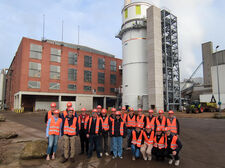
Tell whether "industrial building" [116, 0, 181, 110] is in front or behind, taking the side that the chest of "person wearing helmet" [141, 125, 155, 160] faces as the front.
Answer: behind

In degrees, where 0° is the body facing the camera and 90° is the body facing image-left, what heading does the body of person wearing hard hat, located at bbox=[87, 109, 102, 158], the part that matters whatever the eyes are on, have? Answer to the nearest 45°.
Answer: approximately 0°

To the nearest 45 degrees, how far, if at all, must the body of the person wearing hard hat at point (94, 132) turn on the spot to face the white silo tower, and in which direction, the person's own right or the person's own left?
approximately 180°

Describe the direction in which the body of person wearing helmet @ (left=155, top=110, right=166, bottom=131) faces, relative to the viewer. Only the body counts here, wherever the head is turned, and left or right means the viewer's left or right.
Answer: facing the viewer

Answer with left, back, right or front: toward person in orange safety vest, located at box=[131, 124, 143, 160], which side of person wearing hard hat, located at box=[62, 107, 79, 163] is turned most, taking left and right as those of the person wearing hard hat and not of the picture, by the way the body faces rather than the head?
left

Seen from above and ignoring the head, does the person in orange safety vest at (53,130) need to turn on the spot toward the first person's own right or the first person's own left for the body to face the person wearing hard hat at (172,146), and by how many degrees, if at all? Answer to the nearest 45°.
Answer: approximately 90° to the first person's own left

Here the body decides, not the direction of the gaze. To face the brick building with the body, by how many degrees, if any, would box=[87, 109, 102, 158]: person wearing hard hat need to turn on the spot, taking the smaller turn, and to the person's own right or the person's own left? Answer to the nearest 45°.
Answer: approximately 180°

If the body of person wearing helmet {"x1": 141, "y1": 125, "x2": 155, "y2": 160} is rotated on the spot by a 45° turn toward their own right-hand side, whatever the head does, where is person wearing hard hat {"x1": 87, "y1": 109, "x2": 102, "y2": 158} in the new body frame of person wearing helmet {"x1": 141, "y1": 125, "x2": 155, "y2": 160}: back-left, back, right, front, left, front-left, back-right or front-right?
front-right

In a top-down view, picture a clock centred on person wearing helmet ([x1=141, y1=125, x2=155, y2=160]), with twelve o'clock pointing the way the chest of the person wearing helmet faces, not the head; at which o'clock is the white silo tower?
The white silo tower is roughly at 6 o'clock from the person wearing helmet.

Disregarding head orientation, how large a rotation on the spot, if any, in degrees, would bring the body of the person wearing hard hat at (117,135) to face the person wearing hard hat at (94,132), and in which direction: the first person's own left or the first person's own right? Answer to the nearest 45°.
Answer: approximately 90° to the first person's own right

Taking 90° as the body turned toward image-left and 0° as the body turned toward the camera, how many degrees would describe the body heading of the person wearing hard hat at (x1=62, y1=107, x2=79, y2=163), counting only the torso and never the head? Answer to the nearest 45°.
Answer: approximately 0°

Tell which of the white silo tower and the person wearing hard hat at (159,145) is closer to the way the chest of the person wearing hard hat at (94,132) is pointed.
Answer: the person wearing hard hat at (159,145)

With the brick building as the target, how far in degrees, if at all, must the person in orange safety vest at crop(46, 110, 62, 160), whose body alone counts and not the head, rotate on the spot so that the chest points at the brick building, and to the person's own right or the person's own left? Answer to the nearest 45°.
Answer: approximately 180°

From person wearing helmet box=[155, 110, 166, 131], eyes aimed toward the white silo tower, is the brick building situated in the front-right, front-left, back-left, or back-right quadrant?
front-left

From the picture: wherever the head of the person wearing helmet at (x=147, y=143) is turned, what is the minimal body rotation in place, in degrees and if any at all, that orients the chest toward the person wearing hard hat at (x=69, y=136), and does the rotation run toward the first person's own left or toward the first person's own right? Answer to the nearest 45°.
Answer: approximately 90° to the first person's own right

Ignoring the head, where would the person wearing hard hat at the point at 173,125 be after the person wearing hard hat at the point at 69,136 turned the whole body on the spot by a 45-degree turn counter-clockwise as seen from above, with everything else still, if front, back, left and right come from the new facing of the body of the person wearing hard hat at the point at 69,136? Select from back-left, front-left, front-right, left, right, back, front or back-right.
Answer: front-left
